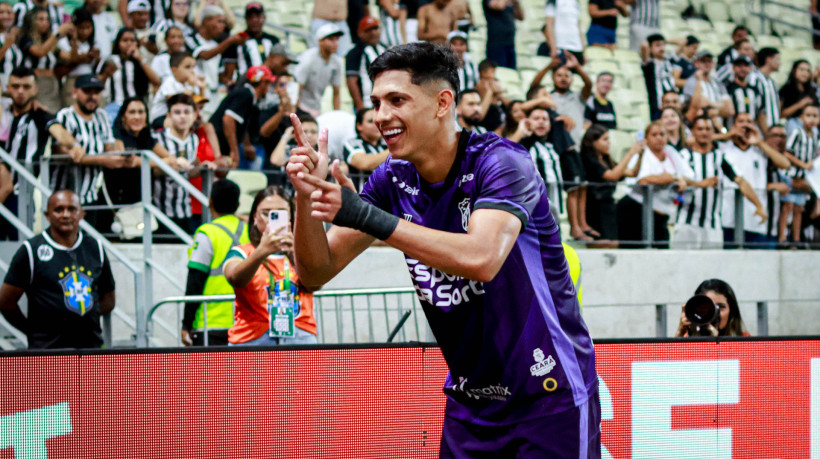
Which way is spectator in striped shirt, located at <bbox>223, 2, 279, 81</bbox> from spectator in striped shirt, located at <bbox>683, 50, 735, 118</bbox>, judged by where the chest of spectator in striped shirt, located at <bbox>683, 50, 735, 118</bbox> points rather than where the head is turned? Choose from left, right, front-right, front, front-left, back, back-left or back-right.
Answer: front-right

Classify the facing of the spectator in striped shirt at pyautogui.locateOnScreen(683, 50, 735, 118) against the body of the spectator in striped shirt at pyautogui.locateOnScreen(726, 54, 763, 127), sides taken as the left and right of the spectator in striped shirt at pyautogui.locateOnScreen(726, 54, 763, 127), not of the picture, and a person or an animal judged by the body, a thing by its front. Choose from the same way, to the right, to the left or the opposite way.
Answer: the same way

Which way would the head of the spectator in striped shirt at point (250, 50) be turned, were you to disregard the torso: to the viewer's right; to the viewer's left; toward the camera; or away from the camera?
toward the camera

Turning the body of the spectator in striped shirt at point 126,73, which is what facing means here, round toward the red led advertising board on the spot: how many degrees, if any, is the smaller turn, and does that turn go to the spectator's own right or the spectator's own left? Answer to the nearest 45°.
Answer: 0° — they already face it

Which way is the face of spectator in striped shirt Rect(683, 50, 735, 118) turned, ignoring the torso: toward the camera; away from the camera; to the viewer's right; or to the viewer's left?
toward the camera

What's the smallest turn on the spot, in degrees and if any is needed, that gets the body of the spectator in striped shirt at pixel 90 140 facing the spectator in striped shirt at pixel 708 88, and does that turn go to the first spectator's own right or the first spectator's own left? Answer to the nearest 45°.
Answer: approximately 45° to the first spectator's own left

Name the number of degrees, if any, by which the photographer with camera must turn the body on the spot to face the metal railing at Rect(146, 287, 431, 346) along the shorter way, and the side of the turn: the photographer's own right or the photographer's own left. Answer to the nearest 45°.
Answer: approximately 135° to the photographer's own right

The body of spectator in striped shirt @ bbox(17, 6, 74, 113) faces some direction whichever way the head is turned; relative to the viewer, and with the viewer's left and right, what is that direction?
facing the viewer and to the right of the viewer

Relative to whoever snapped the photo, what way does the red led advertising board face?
facing the viewer

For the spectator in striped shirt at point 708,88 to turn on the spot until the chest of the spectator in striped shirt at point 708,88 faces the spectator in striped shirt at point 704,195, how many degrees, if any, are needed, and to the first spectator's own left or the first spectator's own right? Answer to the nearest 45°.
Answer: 0° — they already face them

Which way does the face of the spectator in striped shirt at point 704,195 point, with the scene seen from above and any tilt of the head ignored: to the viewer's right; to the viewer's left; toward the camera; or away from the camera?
toward the camera

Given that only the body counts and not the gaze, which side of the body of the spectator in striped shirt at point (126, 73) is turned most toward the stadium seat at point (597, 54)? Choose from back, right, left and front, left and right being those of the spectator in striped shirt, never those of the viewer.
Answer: left

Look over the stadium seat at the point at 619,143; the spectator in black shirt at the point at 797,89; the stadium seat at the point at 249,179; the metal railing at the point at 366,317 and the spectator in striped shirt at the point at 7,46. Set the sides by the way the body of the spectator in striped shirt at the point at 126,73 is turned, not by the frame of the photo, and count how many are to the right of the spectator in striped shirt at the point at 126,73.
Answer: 1

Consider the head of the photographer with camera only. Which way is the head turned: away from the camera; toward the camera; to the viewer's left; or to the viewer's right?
toward the camera

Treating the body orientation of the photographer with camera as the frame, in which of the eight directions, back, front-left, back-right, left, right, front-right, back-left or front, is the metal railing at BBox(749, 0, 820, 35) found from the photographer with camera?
back

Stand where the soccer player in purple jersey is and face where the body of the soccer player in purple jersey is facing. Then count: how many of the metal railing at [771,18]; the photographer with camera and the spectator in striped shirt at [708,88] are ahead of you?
0

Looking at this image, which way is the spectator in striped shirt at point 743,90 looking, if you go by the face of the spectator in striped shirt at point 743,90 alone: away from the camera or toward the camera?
toward the camera

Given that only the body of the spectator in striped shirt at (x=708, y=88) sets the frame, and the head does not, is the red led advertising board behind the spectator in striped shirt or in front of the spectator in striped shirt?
in front
